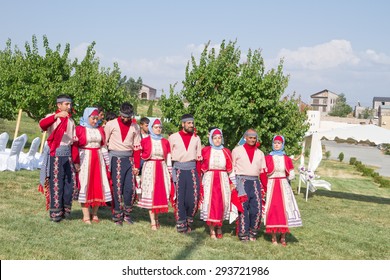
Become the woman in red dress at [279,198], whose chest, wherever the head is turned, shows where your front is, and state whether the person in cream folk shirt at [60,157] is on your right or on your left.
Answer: on your right

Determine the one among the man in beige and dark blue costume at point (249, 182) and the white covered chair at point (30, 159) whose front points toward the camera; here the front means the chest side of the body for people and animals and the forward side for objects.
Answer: the man in beige and dark blue costume

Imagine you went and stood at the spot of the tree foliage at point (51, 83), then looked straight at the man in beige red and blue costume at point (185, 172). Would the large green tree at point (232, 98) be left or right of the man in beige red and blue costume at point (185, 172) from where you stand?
left

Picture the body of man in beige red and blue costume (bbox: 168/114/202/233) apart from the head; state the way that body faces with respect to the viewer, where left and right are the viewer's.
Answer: facing the viewer

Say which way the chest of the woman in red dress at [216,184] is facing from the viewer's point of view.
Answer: toward the camera

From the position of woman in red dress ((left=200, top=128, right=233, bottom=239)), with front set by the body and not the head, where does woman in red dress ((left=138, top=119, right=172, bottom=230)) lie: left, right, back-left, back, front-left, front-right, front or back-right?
right

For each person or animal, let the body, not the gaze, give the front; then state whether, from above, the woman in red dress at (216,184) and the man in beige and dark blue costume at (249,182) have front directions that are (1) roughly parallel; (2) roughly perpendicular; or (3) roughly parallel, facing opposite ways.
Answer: roughly parallel

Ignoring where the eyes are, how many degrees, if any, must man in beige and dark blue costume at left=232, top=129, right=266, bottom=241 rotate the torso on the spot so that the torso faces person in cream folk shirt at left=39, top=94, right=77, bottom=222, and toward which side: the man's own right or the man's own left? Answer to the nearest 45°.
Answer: approximately 90° to the man's own right

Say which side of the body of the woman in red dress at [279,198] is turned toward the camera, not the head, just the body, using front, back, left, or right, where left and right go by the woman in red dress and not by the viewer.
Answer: front

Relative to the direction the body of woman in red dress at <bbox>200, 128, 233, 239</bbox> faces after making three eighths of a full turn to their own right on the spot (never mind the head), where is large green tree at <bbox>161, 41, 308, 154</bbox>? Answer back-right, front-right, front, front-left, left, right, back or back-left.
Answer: front-right
